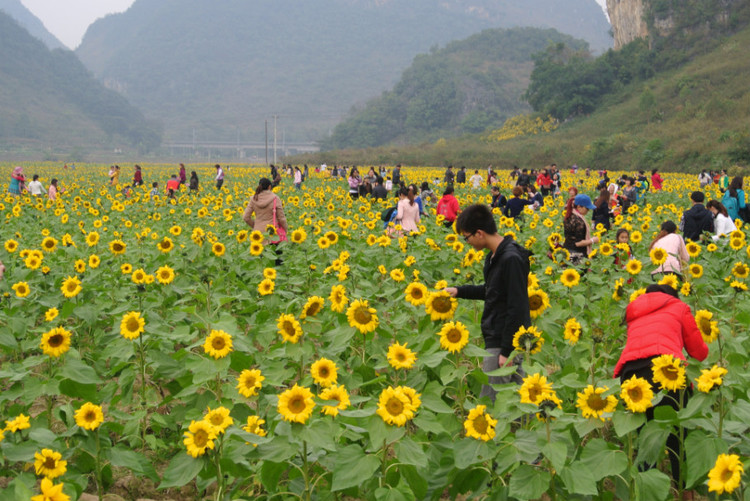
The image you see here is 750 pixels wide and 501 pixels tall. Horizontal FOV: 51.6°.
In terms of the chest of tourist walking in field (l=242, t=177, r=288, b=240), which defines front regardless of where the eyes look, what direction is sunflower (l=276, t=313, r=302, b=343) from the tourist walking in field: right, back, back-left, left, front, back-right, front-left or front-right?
back

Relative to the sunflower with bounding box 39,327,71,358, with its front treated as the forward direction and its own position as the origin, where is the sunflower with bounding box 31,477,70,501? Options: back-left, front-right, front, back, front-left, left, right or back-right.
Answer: front

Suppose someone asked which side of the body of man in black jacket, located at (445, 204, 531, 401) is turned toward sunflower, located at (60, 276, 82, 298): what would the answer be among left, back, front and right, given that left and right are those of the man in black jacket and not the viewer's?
front

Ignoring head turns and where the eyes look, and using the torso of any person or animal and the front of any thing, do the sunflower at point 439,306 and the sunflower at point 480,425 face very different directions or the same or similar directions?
same or similar directions

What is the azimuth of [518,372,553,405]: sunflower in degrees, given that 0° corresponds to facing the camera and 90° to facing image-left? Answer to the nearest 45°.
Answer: approximately 0°

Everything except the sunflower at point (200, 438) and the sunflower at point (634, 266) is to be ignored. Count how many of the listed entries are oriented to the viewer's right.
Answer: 0

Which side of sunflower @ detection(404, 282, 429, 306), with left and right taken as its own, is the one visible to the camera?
front

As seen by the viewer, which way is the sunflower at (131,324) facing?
toward the camera

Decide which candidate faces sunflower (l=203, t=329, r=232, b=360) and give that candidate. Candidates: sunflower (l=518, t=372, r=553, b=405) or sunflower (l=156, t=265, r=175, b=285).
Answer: sunflower (l=156, t=265, r=175, b=285)

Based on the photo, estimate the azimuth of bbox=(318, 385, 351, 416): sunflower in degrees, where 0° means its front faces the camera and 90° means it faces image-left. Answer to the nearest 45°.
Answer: approximately 0°

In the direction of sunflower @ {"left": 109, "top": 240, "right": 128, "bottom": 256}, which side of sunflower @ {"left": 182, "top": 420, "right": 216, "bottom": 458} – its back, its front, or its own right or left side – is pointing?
back

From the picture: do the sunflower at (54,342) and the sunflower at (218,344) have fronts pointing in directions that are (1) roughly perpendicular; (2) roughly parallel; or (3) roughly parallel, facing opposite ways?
roughly parallel

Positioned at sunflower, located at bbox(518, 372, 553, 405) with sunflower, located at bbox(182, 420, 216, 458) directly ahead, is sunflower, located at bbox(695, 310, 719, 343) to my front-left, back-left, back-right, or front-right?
back-right

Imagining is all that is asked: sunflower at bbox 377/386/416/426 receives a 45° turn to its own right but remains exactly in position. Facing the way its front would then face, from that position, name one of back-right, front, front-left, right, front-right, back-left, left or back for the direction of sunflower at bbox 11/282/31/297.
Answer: right

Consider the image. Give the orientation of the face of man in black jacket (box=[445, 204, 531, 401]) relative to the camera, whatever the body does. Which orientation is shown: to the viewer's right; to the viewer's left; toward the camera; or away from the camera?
to the viewer's left
